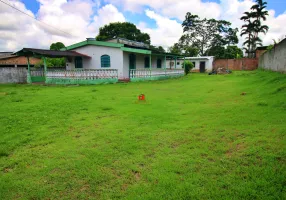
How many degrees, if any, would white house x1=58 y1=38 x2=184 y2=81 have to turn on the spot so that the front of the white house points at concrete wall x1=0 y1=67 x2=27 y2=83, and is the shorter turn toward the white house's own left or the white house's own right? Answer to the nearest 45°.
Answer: approximately 135° to the white house's own right

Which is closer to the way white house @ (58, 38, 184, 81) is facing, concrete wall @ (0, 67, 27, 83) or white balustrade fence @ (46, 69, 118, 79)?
the white balustrade fence

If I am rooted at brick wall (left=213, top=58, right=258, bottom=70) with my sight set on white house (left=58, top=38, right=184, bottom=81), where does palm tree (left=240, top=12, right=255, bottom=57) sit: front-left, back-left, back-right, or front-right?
back-right

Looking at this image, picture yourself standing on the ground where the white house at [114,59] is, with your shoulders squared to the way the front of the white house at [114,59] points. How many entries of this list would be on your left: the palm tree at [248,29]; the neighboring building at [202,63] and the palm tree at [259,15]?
3

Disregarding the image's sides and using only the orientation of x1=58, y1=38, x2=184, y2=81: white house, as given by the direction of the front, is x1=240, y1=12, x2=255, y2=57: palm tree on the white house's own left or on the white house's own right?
on the white house's own left

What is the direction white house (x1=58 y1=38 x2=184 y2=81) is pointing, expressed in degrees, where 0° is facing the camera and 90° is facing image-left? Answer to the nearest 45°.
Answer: approximately 315°

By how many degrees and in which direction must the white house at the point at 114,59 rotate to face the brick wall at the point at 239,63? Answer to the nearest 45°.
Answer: approximately 90° to its left

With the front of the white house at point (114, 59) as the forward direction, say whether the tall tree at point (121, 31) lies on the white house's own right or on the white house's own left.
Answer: on the white house's own left
